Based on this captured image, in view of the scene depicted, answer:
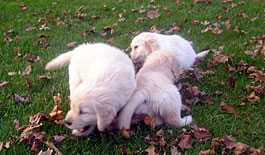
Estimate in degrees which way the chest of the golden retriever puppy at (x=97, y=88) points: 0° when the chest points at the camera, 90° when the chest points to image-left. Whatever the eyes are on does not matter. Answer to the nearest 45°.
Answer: approximately 45°

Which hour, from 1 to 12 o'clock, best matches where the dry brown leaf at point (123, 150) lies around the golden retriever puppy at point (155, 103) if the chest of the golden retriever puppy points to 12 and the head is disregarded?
The dry brown leaf is roughly at 7 o'clock from the golden retriever puppy.

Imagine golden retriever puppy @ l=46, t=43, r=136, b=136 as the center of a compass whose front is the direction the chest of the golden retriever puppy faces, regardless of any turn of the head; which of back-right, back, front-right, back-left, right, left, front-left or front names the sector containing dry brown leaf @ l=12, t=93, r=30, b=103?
right

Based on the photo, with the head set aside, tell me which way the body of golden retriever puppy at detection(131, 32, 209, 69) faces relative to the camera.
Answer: to the viewer's left

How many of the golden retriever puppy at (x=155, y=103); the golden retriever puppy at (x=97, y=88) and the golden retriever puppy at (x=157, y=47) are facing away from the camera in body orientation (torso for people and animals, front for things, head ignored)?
1

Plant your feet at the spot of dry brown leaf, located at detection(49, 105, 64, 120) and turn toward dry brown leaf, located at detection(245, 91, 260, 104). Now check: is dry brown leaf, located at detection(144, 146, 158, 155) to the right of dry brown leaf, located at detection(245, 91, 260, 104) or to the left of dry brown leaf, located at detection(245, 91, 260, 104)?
right

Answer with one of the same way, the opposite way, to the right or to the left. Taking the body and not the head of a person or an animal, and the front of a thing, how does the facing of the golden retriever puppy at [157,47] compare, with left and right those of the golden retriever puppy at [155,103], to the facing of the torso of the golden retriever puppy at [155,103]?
to the left

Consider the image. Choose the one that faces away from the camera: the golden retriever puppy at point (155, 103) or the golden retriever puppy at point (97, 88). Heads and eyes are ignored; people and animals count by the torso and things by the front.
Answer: the golden retriever puppy at point (155, 103)

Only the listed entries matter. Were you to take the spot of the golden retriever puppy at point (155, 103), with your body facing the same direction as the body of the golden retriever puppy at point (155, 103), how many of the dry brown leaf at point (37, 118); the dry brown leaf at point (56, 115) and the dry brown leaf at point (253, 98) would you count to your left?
2

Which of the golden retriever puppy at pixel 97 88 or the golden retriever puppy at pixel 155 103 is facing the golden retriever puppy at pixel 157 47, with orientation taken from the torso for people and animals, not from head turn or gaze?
the golden retriever puppy at pixel 155 103

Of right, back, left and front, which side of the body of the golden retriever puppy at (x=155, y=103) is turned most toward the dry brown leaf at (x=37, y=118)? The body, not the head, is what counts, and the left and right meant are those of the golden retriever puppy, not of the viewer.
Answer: left

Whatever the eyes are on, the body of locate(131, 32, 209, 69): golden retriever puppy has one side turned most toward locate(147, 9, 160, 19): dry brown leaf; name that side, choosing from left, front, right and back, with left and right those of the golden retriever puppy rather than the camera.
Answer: right

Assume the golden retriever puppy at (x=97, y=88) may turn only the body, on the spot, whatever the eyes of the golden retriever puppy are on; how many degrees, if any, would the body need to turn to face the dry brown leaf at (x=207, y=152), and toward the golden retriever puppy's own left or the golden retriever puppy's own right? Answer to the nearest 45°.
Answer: approximately 90° to the golden retriever puppy's own left

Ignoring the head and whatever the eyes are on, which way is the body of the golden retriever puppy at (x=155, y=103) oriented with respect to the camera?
away from the camera

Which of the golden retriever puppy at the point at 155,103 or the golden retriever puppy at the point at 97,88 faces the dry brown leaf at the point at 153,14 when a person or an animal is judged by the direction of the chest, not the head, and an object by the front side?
the golden retriever puppy at the point at 155,103

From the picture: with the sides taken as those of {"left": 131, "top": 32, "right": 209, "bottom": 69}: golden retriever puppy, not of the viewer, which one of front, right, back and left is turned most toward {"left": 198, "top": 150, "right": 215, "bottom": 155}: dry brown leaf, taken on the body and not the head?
left
